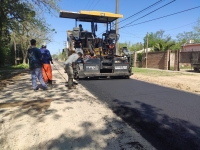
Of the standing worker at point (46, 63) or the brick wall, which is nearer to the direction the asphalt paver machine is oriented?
the brick wall

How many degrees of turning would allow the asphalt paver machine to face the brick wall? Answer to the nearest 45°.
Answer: approximately 45° to its right

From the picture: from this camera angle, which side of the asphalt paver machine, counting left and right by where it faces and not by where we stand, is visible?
back

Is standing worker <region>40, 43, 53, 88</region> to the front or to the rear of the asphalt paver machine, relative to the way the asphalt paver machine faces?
to the rear
